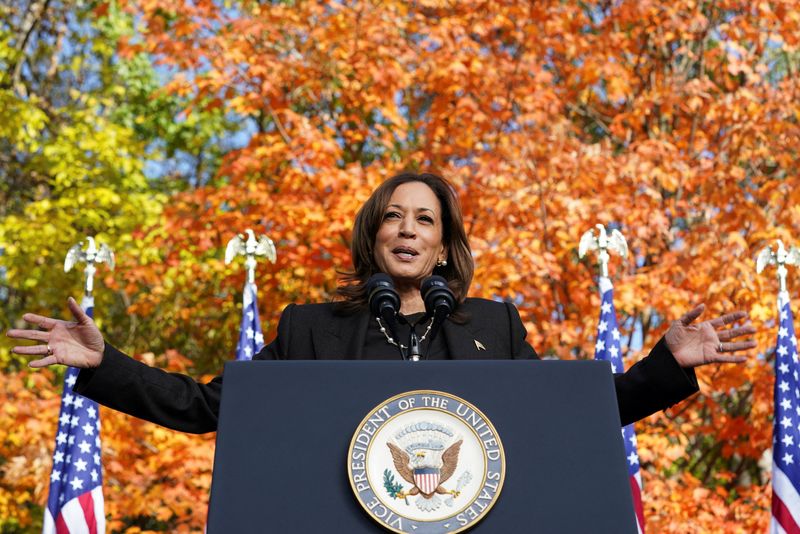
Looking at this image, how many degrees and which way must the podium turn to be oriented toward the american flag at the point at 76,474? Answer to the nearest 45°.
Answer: approximately 135° to its right

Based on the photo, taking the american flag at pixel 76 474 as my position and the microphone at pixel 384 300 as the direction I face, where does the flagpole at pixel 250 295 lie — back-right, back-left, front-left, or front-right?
front-left

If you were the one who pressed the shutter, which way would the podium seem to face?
facing the viewer

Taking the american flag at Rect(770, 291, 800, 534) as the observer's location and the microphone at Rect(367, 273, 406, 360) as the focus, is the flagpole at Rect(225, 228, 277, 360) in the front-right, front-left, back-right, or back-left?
front-right

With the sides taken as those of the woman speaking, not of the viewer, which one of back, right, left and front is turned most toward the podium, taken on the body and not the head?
front

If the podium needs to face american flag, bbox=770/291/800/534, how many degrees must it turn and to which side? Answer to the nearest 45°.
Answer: approximately 135° to its left

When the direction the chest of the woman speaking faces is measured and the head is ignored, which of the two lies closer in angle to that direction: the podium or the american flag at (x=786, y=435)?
the podium

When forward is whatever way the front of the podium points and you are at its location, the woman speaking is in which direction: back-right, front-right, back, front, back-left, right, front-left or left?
back

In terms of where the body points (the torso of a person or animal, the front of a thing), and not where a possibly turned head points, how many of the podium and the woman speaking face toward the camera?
2

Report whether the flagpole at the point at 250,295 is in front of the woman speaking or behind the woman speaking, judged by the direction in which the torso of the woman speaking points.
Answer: behind

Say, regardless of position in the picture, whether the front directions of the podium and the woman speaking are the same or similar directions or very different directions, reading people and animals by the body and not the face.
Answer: same or similar directions
